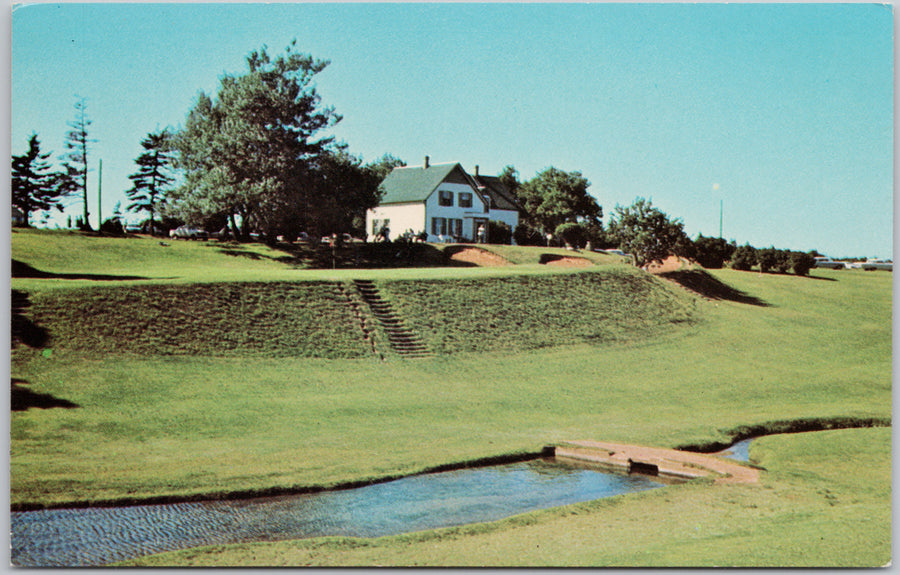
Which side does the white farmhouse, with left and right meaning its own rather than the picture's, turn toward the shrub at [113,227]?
right

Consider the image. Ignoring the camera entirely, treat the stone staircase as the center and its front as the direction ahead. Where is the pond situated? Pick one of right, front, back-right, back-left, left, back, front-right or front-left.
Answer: front

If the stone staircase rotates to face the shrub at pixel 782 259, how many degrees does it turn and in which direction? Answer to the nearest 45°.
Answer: approximately 90° to its left

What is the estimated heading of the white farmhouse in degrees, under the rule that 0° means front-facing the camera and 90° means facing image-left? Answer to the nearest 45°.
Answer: approximately 315°

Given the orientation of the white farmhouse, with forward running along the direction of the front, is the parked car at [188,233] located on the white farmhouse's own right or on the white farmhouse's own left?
on the white farmhouse's own right

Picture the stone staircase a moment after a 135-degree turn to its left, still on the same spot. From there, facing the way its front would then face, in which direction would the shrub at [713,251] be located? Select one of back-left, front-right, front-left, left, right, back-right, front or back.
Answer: front-right

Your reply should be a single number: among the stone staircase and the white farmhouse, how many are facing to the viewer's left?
0

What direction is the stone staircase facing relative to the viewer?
toward the camera

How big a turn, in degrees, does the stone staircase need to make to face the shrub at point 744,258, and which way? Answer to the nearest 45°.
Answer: approximately 90° to its left

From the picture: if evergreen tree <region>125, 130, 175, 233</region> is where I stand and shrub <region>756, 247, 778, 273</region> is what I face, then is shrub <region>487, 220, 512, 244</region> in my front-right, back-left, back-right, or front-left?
front-left

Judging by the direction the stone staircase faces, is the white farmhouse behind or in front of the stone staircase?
behind

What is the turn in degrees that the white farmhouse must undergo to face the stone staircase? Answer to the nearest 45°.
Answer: approximately 45° to its right

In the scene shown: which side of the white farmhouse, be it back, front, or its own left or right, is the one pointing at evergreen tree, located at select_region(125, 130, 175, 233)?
right

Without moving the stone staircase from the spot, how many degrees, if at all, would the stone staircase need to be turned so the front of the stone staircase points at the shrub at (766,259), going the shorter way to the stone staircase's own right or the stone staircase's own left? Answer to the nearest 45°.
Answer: approximately 90° to the stone staircase's own left
